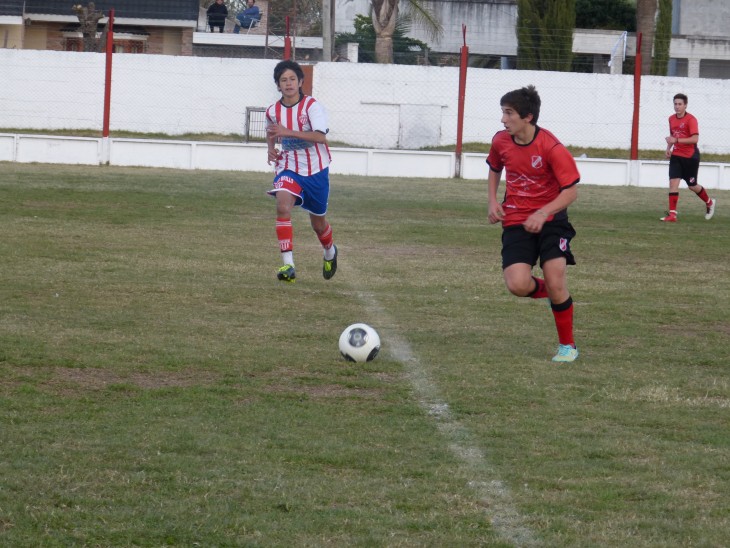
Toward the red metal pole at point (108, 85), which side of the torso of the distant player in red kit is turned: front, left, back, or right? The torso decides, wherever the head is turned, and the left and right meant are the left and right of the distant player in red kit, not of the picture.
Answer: right

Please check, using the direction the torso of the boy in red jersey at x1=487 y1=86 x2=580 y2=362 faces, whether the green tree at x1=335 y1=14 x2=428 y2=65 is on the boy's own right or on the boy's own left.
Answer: on the boy's own right

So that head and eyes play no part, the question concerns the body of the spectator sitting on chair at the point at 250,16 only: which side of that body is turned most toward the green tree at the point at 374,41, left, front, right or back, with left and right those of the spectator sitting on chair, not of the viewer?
back

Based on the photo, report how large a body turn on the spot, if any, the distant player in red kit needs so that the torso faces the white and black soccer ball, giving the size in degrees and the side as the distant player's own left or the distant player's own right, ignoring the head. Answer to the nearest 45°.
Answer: approximately 45° to the distant player's own left

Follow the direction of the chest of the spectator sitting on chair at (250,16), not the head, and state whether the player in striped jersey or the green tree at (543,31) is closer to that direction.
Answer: the player in striped jersey

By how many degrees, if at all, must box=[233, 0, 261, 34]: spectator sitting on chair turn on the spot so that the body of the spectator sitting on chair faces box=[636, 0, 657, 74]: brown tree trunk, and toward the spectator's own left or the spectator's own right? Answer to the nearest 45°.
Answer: approximately 90° to the spectator's own left

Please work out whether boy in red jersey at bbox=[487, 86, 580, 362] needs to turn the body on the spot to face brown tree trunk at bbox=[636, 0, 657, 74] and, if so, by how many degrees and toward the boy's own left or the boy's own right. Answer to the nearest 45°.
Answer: approximately 135° to the boy's own right

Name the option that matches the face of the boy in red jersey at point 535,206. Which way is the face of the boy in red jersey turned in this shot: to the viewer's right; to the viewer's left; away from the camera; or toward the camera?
to the viewer's left

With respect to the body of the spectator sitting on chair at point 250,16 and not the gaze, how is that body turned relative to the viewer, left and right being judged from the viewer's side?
facing the viewer and to the left of the viewer

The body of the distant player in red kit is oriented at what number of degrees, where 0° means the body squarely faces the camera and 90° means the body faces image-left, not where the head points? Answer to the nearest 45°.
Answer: approximately 45°
